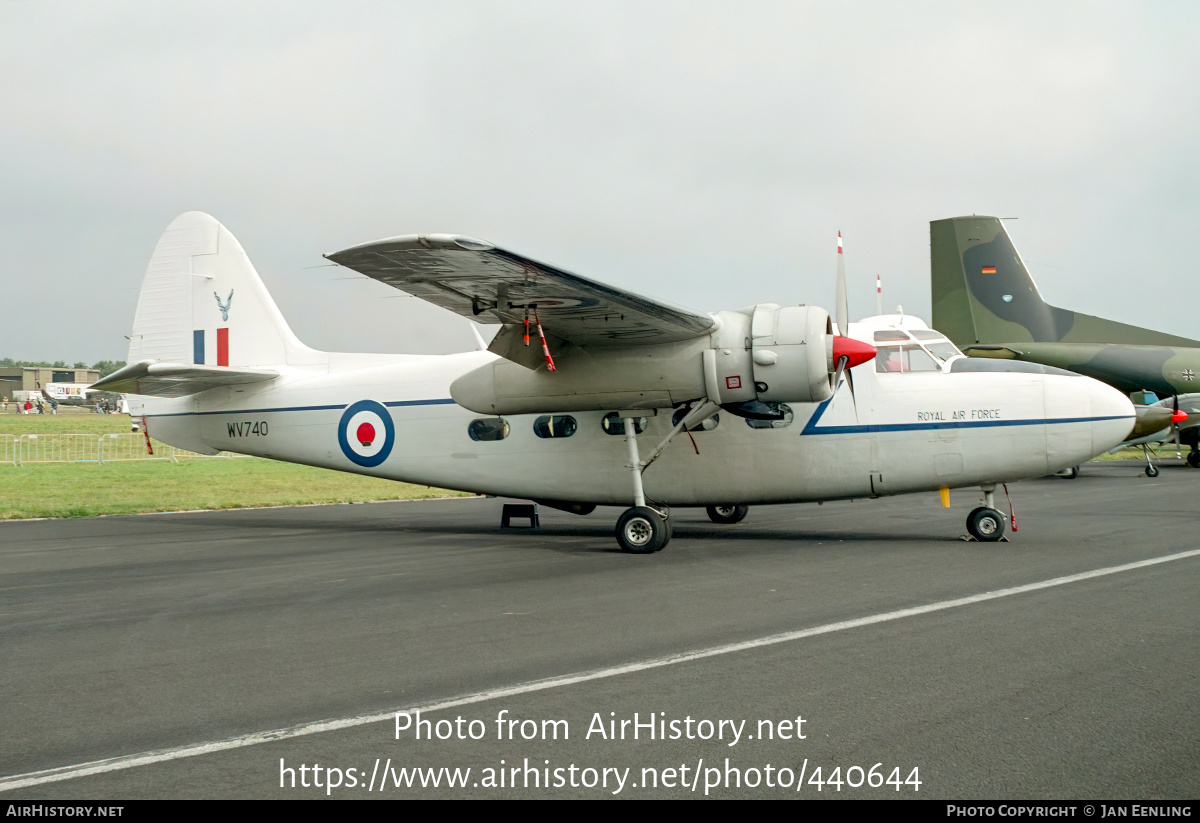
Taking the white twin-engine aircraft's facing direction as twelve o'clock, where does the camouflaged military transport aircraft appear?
The camouflaged military transport aircraft is roughly at 10 o'clock from the white twin-engine aircraft.

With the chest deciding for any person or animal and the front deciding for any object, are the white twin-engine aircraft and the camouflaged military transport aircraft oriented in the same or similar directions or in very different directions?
same or similar directions

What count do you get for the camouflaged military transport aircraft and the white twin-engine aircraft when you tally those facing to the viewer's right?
2

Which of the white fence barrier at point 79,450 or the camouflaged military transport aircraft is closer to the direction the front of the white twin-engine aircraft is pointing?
the camouflaged military transport aircraft

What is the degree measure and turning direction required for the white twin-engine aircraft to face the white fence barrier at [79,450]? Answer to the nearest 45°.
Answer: approximately 135° to its left

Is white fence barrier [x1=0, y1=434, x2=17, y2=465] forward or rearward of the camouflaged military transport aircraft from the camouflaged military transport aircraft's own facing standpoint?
rearward

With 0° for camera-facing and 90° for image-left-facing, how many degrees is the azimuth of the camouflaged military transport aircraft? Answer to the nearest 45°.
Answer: approximately 270°

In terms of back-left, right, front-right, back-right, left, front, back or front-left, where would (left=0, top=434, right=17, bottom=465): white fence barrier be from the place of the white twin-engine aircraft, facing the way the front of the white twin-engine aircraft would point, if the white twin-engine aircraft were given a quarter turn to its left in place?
front-left

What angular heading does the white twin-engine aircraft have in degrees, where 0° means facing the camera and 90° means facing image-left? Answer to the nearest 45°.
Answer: approximately 270°

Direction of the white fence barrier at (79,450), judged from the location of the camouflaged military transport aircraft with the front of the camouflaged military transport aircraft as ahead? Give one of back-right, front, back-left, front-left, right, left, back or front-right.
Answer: back
